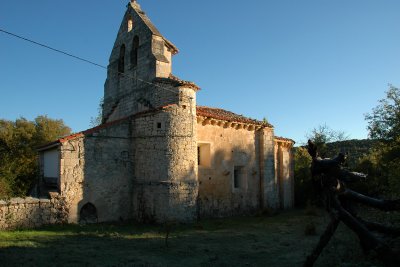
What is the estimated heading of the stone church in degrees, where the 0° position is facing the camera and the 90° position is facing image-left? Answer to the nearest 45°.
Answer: approximately 45°

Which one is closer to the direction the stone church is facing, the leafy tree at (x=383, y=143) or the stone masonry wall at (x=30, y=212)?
the stone masonry wall

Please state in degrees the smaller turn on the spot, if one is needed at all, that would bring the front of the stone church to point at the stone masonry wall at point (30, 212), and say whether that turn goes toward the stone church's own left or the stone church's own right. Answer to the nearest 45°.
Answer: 0° — it already faces it

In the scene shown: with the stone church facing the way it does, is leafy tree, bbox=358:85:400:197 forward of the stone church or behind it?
behind
